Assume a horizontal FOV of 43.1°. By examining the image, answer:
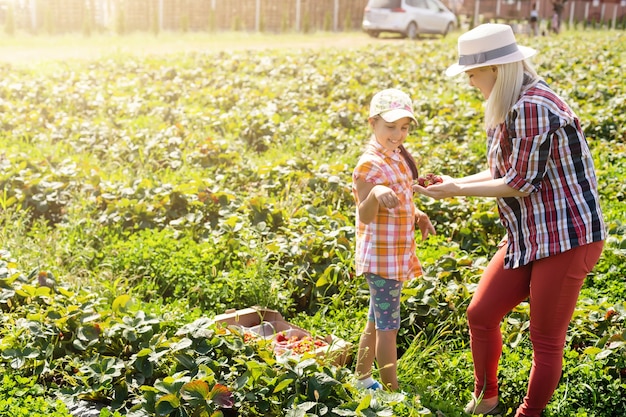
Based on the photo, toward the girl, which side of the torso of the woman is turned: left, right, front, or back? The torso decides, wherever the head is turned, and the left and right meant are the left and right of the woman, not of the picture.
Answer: front

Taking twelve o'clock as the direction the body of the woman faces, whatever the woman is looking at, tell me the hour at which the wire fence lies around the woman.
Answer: The wire fence is roughly at 2 o'clock from the woman.

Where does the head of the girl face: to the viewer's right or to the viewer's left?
to the viewer's right

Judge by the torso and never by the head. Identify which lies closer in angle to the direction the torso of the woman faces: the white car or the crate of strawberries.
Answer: the crate of strawberries

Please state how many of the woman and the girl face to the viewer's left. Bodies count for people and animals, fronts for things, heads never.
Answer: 1

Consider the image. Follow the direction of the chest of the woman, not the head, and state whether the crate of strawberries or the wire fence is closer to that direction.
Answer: the crate of strawberries

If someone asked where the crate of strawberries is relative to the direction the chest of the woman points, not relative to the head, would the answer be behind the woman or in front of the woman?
in front

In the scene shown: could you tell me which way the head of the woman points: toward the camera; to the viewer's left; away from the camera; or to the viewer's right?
to the viewer's left

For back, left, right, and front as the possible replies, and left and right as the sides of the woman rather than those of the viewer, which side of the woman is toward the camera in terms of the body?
left

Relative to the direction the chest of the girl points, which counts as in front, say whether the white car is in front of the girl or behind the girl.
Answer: behind

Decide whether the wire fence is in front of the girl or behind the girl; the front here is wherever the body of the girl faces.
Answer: behind

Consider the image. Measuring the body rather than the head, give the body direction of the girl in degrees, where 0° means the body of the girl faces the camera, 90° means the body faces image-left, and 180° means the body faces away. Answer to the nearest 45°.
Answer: approximately 315°

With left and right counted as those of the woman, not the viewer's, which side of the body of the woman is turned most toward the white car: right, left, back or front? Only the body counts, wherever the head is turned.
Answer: right
